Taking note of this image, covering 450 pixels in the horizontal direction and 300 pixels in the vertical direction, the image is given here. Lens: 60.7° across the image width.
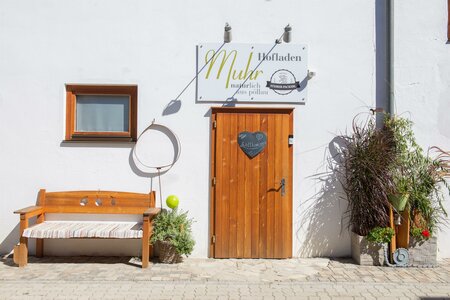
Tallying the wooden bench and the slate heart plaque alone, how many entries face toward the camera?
2

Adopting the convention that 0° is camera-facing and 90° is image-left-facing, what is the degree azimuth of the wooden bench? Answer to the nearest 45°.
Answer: approximately 0°

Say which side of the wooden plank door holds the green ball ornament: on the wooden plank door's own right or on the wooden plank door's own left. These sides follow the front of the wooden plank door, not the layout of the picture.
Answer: on the wooden plank door's own right

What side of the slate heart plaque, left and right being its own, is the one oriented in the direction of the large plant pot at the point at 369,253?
left

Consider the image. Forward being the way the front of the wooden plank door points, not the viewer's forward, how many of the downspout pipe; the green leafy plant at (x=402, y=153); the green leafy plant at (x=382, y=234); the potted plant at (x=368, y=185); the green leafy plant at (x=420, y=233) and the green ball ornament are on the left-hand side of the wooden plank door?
5

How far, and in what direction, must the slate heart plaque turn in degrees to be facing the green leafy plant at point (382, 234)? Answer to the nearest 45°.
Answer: approximately 90° to its left

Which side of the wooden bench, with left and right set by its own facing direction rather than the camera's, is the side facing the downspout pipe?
left

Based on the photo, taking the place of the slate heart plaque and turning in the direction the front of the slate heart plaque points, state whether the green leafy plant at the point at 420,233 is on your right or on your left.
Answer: on your left

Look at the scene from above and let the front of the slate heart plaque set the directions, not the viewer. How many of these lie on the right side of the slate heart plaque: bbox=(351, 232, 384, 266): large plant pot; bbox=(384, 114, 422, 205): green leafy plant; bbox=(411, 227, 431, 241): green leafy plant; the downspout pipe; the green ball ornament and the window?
2

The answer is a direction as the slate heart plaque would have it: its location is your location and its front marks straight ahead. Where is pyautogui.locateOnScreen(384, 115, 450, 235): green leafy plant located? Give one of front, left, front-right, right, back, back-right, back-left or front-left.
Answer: left
